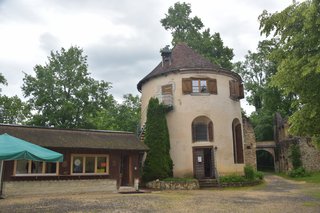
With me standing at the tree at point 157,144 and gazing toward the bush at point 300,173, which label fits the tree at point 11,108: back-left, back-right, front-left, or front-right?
back-left

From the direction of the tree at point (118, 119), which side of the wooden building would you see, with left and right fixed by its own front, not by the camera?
back

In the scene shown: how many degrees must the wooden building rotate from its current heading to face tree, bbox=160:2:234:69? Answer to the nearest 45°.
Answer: approximately 135° to its left

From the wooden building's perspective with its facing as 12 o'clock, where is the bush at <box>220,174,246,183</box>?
The bush is roughly at 9 o'clock from the wooden building.

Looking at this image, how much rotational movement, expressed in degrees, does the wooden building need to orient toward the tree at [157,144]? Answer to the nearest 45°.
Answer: approximately 90° to its left

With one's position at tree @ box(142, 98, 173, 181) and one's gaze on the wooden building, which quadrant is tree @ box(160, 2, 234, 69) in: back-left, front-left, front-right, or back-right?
back-right

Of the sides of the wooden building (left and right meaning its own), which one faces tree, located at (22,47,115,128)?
back

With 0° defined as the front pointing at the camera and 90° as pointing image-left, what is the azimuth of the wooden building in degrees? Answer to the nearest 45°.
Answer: approximately 0°

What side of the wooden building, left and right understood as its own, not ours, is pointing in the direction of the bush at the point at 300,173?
left

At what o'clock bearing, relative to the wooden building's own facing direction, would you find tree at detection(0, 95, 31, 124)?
The tree is roughly at 5 o'clock from the wooden building.
